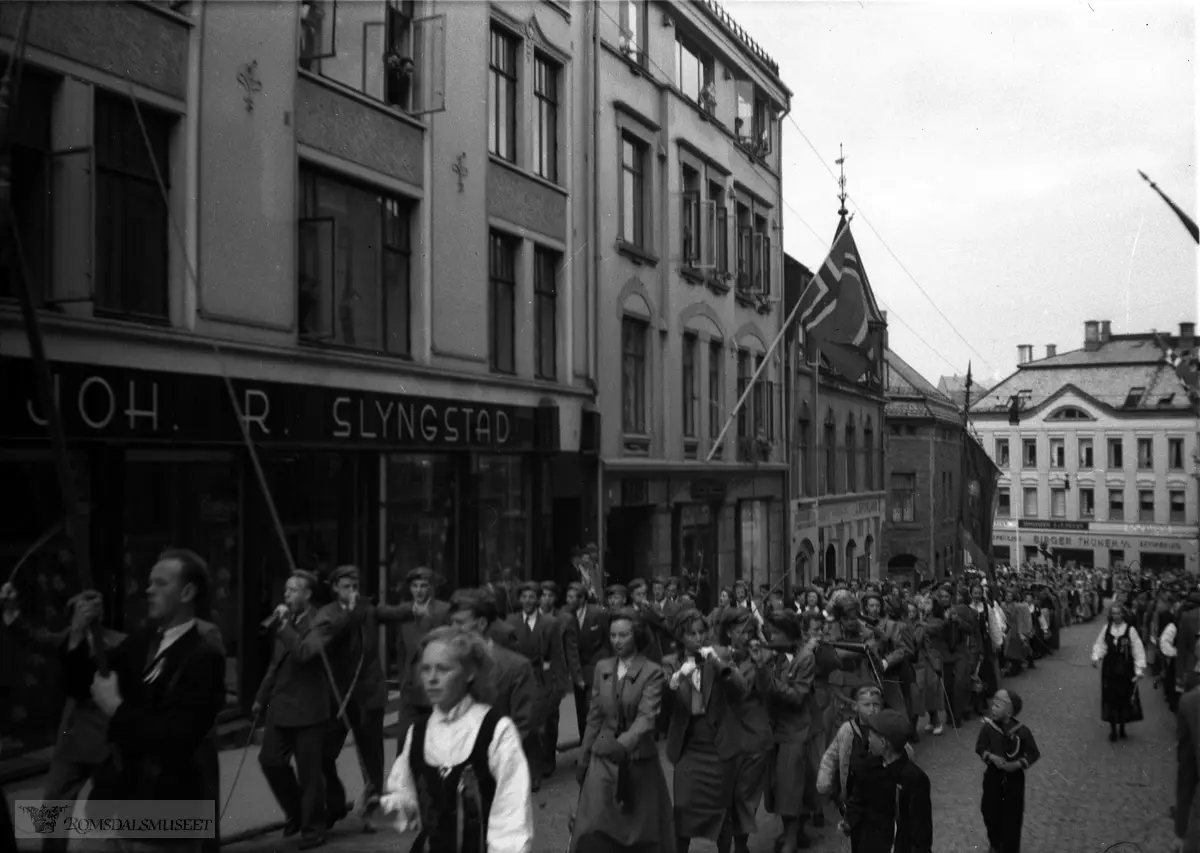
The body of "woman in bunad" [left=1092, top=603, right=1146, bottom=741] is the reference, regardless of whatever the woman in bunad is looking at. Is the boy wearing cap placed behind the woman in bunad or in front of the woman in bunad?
in front

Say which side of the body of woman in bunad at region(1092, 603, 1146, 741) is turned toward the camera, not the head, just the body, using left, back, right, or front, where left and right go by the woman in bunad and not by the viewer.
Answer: front

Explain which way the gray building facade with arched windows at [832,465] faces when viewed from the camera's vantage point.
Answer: facing the viewer and to the right of the viewer

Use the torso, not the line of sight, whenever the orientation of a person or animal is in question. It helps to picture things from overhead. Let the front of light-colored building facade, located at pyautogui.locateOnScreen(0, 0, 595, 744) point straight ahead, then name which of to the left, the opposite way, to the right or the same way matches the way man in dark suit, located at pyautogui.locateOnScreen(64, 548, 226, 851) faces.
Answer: to the right

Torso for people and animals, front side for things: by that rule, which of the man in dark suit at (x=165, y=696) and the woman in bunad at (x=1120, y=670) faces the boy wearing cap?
the woman in bunad

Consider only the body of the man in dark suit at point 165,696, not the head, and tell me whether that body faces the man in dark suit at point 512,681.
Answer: no

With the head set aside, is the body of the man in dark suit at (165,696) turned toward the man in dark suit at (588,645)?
no

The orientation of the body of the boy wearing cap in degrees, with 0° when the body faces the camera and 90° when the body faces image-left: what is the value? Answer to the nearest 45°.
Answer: approximately 45°

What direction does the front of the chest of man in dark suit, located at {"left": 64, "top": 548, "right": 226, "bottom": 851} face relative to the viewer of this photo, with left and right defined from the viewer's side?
facing the viewer and to the left of the viewer

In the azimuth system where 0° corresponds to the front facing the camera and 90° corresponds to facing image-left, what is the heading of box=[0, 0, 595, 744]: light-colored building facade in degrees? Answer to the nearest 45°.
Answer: approximately 315°

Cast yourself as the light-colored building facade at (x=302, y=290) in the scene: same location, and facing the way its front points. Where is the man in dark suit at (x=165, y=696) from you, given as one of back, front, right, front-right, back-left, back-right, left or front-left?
front-right

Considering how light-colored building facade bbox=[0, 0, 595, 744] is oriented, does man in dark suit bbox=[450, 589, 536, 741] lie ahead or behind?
ahead

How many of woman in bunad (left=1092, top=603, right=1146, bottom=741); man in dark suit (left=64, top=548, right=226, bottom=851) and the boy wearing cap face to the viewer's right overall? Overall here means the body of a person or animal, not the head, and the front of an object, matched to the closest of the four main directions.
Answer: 0

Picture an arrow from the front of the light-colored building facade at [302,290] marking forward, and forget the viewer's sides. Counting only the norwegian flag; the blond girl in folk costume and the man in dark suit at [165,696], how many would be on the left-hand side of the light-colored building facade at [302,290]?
1

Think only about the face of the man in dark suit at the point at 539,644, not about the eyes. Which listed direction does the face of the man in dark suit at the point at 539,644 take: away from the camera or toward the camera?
toward the camera

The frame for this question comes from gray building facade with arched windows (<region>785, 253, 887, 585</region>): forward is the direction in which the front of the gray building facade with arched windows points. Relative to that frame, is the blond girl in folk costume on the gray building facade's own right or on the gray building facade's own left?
on the gray building facade's own right
